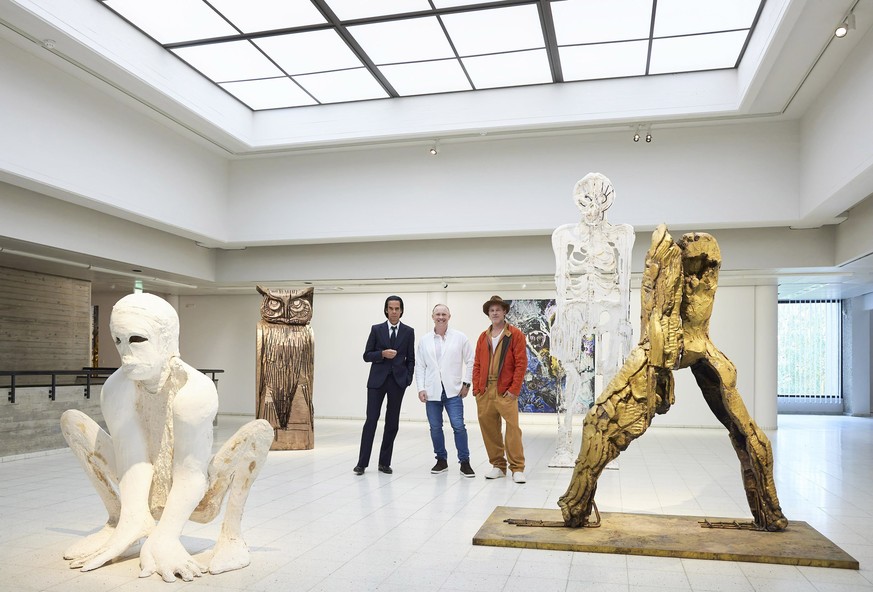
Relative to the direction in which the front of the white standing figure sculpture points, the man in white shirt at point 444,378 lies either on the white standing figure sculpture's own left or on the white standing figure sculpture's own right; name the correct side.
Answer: on the white standing figure sculpture's own right

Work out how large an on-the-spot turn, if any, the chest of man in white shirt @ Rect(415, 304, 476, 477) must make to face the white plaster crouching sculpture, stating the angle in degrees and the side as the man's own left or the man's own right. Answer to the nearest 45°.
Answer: approximately 45° to the man's own right

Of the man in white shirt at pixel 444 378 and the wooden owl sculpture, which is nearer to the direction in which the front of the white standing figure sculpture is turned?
the man in white shirt

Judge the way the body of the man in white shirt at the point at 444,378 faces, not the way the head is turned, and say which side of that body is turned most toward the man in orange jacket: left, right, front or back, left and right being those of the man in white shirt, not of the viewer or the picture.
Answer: left
